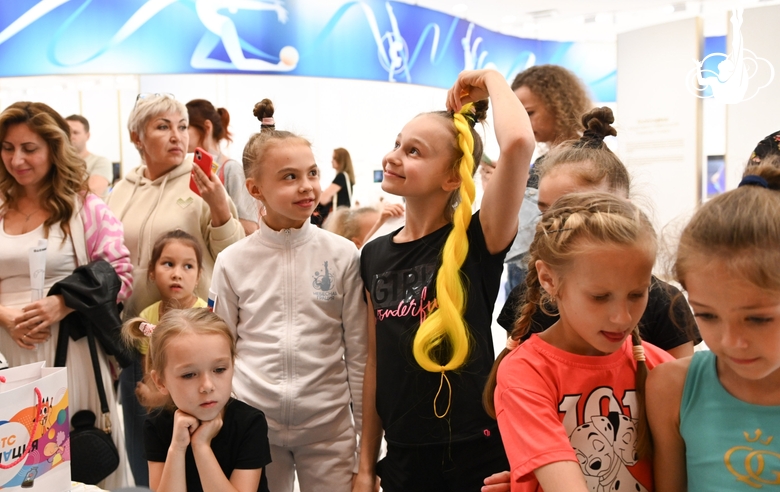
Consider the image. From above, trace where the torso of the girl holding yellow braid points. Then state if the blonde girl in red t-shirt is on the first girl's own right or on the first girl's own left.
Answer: on the first girl's own left

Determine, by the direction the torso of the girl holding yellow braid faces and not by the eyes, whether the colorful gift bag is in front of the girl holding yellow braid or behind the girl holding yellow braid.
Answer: in front

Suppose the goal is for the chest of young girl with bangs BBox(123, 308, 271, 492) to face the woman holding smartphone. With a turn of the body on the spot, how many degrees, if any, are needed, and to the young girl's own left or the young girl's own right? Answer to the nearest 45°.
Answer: approximately 180°

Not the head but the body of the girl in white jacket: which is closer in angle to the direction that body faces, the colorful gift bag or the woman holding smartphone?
the colorful gift bag

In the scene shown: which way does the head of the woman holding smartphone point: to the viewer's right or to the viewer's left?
to the viewer's right

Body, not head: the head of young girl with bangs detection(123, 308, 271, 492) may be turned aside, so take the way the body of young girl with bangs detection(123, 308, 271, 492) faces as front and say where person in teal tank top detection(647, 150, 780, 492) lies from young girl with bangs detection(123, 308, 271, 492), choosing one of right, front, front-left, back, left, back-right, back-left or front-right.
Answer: front-left

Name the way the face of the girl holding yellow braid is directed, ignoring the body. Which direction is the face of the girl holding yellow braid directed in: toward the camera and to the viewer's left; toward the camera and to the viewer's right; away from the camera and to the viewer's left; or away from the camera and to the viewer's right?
toward the camera and to the viewer's left

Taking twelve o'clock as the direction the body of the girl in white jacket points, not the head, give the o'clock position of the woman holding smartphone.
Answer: The woman holding smartphone is roughly at 5 o'clock from the girl in white jacket.

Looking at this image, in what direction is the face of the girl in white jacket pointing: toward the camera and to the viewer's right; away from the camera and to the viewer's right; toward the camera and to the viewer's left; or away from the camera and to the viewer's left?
toward the camera and to the viewer's right

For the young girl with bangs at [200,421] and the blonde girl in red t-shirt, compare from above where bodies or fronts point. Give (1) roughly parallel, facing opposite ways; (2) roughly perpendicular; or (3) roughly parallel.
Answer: roughly parallel

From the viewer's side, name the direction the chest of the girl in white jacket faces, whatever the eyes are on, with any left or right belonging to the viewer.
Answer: facing the viewer

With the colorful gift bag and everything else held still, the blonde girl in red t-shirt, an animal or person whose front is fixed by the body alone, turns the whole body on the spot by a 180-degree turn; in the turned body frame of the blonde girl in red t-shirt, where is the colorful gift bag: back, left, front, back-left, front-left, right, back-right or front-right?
front-left

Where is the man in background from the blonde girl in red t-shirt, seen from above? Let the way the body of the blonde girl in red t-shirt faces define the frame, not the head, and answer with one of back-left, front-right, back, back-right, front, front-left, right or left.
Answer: back

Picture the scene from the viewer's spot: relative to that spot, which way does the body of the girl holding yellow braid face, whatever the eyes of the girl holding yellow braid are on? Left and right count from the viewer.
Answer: facing the viewer and to the left of the viewer

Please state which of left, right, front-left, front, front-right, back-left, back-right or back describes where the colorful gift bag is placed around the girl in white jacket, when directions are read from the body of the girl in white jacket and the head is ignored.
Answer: front-right

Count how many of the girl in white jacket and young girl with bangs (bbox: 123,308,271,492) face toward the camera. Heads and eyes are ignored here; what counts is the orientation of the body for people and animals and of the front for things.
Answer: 2

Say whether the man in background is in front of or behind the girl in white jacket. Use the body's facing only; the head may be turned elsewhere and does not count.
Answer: behind

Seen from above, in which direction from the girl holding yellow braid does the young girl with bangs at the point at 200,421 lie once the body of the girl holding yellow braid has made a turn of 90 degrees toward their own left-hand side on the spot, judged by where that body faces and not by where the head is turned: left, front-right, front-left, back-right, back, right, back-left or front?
back-right
